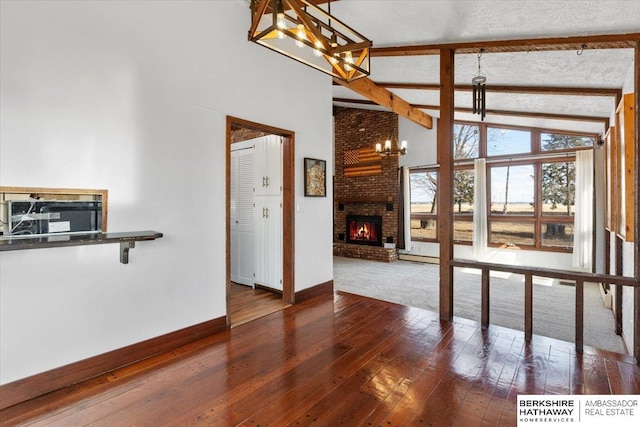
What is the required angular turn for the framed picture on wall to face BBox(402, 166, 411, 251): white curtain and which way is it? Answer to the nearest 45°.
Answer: approximately 90° to its left

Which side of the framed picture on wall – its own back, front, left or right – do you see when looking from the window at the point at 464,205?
left

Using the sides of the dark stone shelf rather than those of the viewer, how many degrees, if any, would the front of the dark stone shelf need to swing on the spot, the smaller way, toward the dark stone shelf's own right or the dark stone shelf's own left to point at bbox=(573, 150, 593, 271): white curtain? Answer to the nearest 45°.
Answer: approximately 45° to the dark stone shelf's own left

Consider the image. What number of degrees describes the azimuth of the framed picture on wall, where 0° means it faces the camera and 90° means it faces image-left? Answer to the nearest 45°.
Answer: approximately 315°

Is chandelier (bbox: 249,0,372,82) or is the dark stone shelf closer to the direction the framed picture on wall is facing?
the chandelier

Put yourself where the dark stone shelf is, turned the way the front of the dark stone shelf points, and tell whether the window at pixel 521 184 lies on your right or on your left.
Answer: on your left

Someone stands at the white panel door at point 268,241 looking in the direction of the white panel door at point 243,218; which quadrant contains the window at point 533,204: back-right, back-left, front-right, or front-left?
back-right

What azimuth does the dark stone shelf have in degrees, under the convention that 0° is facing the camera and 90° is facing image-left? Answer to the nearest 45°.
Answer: approximately 315°

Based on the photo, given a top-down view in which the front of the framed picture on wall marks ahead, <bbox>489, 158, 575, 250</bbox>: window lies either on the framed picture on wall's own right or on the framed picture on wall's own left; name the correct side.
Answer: on the framed picture on wall's own left

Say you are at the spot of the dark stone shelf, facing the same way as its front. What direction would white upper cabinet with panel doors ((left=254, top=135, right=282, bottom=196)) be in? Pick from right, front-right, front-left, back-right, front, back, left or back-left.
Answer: left

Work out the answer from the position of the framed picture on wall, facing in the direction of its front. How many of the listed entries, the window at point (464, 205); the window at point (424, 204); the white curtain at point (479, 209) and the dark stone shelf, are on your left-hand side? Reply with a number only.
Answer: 3

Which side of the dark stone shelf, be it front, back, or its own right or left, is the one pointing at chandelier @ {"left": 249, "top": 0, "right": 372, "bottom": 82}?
front

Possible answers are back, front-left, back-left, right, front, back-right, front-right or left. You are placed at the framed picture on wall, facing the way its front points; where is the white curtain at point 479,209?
left

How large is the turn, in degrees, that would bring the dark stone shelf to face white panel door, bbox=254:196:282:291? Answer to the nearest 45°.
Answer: approximately 90° to its left

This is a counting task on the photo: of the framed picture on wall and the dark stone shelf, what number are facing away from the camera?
0
